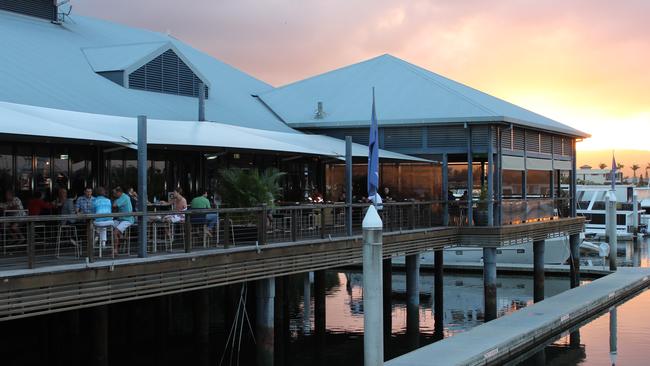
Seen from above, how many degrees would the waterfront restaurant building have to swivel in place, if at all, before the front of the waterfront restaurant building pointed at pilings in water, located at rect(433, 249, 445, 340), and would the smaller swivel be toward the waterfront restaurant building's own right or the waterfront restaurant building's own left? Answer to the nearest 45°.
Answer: approximately 45° to the waterfront restaurant building's own left

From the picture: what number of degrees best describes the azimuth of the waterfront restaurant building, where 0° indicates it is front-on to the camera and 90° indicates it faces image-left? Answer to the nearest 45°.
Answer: approximately 315°

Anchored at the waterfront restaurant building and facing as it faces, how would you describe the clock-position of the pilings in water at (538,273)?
The pilings in water is roughly at 10 o'clock from the waterfront restaurant building.

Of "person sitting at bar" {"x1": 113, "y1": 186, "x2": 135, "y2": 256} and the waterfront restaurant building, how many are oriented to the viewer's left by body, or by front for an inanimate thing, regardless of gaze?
1

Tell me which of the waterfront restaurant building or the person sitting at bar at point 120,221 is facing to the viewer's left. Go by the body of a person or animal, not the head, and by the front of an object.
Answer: the person sitting at bar

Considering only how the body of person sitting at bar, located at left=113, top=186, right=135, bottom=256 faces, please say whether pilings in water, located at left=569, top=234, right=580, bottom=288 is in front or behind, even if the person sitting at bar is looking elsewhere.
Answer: behind

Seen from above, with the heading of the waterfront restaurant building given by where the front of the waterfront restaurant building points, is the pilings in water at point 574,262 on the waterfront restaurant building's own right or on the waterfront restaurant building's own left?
on the waterfront restaurant building's own left

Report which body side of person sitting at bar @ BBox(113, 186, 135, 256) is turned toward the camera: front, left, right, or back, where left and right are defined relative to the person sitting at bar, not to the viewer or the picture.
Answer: left

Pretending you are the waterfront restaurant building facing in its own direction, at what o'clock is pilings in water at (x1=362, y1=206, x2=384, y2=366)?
The pilings in water is roughly at 1 o'clock from the waterfront restaurant building.
